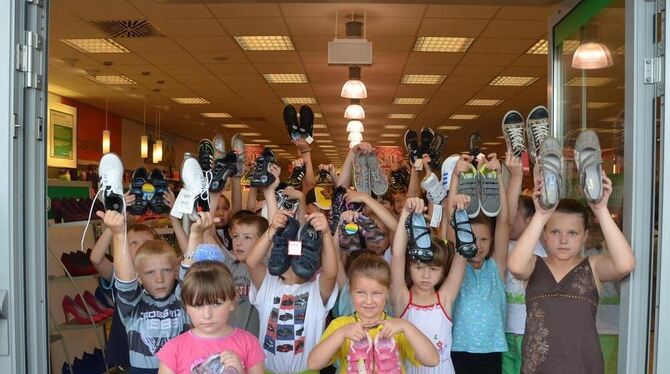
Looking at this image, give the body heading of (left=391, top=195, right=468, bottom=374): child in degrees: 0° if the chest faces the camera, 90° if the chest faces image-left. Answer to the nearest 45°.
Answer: approximately 0°

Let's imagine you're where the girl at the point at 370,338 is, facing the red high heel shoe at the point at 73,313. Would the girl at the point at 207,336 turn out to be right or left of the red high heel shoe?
left

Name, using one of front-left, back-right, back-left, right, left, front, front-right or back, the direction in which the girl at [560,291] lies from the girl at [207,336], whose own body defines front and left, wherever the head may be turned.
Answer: left

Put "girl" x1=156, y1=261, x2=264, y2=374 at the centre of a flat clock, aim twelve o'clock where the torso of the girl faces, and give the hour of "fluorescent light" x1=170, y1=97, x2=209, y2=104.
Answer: The fluorescent light is roughly at 6 o'clock from the girl.
